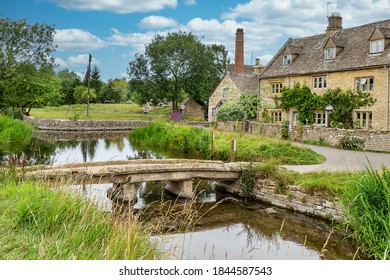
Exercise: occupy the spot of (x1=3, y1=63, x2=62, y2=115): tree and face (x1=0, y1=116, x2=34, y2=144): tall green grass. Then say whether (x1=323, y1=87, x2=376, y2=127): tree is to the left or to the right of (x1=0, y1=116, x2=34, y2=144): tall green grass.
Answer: left

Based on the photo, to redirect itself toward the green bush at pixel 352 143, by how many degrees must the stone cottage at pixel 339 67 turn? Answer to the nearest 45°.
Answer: approximately 45° to its left

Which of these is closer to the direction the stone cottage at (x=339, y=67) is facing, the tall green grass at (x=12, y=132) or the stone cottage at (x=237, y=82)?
the tall green grass

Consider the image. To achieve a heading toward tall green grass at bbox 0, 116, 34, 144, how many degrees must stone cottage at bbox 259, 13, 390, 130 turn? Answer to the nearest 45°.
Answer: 0° — it already faces it

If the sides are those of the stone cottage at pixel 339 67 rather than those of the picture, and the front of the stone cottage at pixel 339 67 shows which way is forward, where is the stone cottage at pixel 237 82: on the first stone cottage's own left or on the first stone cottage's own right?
on the first stone cottage's own right

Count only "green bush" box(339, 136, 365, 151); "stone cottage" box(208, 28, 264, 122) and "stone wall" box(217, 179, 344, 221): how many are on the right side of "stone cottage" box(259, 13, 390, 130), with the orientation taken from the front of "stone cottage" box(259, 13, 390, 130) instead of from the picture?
1

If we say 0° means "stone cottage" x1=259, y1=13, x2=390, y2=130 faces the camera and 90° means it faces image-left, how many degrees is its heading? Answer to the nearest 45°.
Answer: approximately 45°

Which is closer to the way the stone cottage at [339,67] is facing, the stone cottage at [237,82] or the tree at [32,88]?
the tree

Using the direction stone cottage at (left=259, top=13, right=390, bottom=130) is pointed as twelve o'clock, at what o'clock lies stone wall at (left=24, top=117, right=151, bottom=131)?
The stone wall is roughly at 2 o'clock from the stone cottage.

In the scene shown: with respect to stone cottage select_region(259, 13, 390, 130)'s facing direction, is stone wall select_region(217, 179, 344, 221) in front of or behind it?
in front
